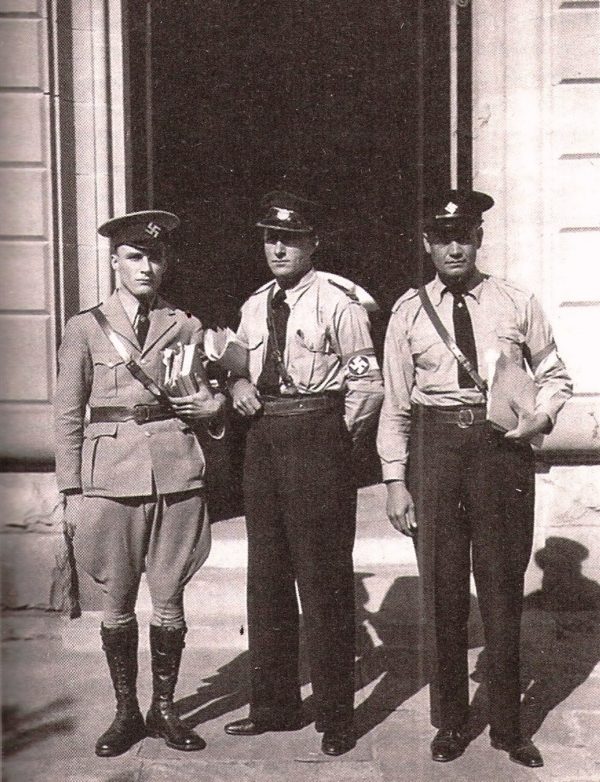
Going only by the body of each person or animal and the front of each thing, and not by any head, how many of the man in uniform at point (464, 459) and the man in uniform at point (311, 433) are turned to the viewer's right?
0

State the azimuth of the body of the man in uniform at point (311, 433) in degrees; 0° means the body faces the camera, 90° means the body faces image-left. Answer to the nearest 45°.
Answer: approximately 45°

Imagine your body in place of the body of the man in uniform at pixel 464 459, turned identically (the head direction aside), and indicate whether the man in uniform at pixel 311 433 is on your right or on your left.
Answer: on your right

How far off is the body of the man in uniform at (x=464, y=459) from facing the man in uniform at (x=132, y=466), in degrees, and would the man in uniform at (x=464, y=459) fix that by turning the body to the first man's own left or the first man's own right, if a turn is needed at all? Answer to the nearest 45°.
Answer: approximately 90° to the first man's own right

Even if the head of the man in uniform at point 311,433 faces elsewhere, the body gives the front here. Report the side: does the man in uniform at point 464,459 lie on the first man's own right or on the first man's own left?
on the first man's own left

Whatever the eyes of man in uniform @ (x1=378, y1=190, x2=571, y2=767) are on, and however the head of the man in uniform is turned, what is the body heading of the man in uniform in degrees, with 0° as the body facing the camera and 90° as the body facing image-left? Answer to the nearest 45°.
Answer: approximately 0°
